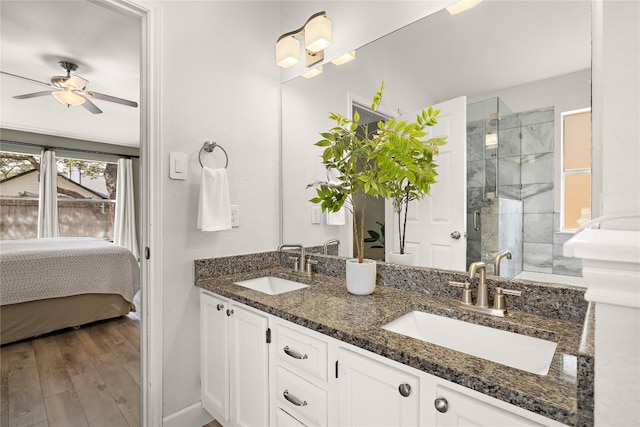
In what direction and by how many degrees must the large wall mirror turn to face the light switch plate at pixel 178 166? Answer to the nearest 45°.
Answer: approximately 45° to its right

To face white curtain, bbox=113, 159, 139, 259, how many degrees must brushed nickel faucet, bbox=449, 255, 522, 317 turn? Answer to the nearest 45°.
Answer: approximately 45° to its right

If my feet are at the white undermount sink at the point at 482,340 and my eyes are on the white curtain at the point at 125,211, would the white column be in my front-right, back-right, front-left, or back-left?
back-left

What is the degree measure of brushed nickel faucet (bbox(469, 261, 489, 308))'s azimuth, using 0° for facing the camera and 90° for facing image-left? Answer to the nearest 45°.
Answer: approximately 45°

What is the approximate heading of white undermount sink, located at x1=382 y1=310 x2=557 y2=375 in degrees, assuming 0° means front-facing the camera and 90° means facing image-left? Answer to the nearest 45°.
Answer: approximately 45°

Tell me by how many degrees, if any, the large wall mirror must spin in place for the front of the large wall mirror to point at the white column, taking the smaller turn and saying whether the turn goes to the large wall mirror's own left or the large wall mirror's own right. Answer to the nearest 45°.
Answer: approximately 45° to the large wall mirror's own left

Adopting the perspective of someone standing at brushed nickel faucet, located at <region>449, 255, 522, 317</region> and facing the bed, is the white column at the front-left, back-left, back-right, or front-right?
back-left

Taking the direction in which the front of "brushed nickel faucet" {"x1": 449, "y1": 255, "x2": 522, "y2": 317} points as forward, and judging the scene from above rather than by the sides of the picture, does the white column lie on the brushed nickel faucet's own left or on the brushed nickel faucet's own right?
on the brushed nickel faucet's own left

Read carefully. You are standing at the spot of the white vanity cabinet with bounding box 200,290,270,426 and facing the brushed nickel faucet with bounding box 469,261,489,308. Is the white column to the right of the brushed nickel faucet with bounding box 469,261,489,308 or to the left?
right
